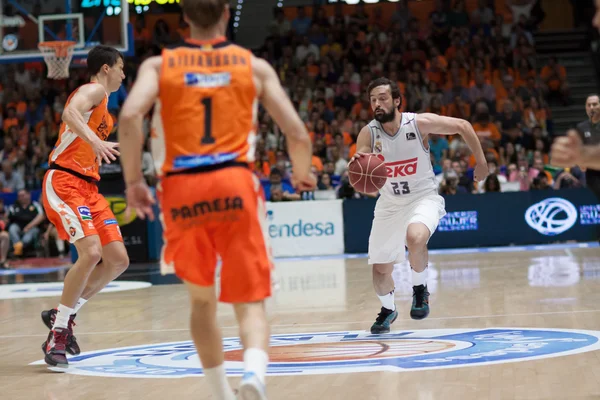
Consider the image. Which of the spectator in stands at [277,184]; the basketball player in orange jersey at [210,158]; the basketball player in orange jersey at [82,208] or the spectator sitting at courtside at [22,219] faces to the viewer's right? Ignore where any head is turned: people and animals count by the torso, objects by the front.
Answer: the basketball player in orange jersey at [82,208]

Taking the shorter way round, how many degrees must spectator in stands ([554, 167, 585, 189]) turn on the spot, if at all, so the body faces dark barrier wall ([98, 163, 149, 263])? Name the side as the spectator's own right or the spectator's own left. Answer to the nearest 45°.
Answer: approximately 90° to the spectator's own right

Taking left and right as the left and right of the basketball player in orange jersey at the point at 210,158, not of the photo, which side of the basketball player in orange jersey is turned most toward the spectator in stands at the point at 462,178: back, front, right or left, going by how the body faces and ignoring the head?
front

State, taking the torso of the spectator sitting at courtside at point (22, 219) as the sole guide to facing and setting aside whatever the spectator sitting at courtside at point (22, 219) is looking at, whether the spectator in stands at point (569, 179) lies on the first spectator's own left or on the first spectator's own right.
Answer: on the first spectator's own left

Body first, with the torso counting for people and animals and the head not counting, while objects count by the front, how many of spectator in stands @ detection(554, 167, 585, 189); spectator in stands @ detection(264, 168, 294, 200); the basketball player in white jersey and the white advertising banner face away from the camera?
0

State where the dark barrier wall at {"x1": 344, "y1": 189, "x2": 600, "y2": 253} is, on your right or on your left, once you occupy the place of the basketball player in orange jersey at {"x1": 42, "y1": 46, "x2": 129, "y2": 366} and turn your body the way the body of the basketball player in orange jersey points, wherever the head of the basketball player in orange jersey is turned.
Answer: on your left

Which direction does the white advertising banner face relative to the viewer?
toward the camera

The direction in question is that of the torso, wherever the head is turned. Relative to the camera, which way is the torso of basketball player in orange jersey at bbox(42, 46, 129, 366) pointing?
to the viewer's right

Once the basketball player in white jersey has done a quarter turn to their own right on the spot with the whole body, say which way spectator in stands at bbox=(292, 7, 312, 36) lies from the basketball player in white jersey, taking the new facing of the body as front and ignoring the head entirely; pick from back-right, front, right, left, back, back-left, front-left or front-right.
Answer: front-right

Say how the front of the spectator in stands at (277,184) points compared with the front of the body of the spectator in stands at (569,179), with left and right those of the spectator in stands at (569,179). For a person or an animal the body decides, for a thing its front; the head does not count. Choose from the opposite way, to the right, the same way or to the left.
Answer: the same way

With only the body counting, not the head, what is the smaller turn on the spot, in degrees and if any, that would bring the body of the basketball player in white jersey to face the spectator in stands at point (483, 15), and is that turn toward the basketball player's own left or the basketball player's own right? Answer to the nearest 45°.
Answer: approximately 135° to the basketball player's own right

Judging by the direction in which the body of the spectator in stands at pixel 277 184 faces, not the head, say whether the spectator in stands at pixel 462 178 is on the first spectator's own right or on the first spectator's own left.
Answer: on the first spectator's own left

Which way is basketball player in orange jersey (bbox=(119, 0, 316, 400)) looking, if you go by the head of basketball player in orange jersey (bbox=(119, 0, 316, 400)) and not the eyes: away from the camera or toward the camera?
away from the camera

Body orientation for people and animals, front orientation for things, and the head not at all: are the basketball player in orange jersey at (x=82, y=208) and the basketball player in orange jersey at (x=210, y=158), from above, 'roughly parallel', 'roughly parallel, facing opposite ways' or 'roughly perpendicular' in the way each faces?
roughly perpendicular

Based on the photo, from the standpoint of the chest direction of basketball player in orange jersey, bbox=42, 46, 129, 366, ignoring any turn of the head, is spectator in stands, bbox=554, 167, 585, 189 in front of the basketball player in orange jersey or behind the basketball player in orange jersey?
in front

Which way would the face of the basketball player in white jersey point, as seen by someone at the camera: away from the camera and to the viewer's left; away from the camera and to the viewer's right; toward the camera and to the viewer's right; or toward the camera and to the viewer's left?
toward the camera and to the viewer's left

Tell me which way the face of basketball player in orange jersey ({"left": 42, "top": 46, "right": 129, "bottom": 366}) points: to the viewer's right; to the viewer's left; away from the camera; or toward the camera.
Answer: to the viewer's right

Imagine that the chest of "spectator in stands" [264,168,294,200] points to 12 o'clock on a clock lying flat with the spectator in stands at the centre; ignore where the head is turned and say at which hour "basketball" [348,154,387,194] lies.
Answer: The basketball is roughly at 12 o'clock from the spectator in stands.

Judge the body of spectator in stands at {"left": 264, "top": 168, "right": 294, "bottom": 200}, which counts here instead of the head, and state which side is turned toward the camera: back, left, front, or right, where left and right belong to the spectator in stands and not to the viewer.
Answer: front

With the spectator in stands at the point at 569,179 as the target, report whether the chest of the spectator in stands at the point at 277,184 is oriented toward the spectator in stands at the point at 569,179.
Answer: no
